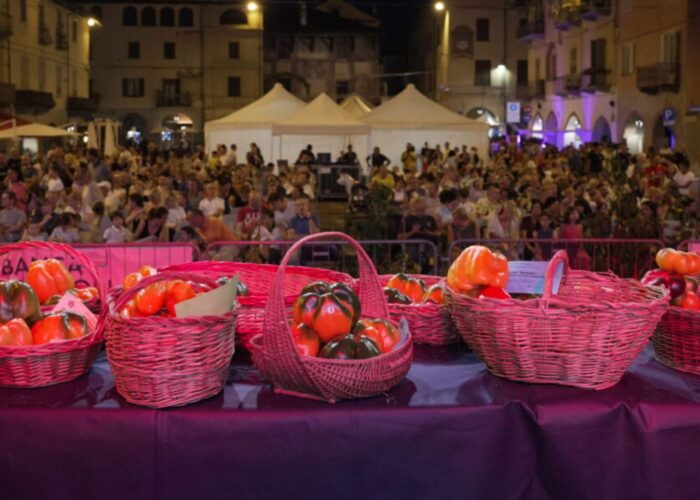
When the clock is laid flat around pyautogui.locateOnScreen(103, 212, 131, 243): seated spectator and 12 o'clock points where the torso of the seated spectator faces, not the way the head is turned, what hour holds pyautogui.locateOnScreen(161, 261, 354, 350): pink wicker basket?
The pink wicker basket is roughly at 12 o'clock from the seated spectator.

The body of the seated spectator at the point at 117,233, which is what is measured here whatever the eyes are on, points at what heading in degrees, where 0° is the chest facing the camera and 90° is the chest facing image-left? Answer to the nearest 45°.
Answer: approximately 0°

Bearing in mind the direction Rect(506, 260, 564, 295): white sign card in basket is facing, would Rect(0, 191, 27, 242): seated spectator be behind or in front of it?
behind

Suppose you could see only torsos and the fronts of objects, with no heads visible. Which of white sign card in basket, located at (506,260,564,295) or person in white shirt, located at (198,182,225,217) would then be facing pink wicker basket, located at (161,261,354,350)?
the person in white shirt

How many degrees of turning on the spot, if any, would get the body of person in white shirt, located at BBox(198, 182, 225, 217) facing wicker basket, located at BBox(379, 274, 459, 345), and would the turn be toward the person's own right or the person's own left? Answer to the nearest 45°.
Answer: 0° — they already face it

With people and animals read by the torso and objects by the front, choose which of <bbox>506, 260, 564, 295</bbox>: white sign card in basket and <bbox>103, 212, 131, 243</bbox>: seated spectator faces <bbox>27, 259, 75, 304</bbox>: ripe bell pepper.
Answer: the seated spectator

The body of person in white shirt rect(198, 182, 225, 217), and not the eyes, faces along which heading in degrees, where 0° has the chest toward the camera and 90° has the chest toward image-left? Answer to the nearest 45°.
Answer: approximately 0°

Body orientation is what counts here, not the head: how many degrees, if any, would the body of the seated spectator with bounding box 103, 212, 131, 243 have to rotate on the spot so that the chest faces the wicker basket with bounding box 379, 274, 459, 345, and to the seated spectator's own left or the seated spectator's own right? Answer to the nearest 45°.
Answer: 0° — they already face it
